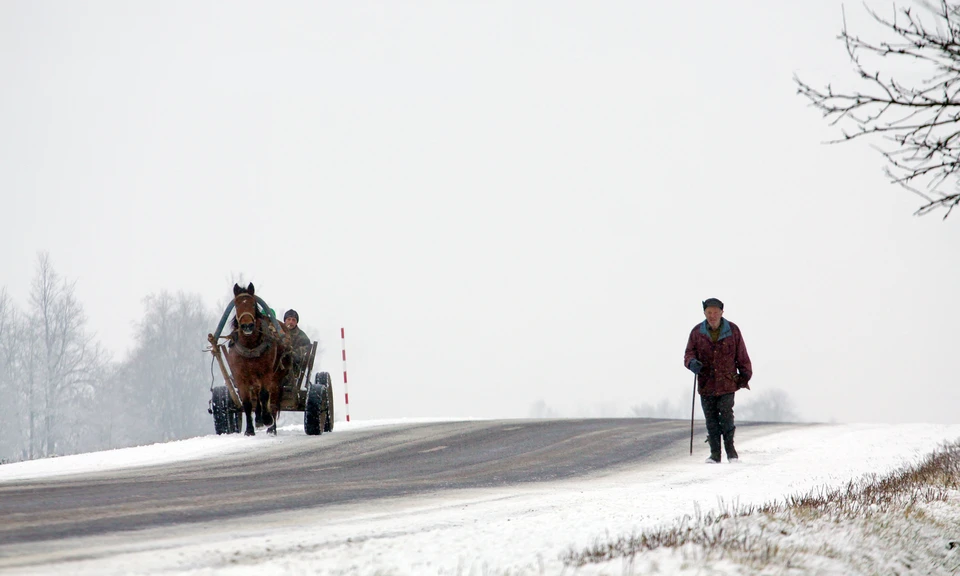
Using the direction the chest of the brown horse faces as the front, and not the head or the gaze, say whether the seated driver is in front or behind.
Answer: behind

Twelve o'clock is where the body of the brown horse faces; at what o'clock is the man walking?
The man walking is roughly at 10 o'clock from the brown horse.

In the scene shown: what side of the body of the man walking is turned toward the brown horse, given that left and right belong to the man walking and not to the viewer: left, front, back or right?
right

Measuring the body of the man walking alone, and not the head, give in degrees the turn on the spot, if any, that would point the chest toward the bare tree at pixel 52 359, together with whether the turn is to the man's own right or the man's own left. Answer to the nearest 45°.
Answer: approximately 135° to the man's own right

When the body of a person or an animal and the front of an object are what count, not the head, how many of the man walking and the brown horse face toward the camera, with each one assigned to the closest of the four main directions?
2

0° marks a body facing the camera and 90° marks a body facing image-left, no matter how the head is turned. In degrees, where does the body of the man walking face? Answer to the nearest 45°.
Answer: approximately 0°

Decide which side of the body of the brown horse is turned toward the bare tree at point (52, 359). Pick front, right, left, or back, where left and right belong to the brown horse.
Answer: back
